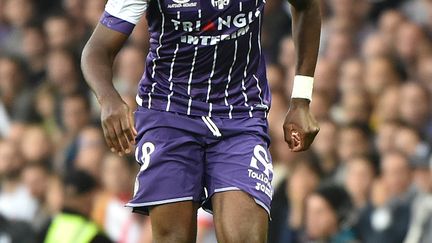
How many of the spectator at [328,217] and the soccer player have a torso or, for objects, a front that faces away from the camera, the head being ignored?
0

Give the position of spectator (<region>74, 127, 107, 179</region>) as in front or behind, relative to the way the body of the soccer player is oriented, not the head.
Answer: behind

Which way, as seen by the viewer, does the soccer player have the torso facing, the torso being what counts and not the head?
toward the camera

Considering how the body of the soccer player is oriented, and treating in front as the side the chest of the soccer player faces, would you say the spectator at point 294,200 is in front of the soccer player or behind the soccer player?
behind

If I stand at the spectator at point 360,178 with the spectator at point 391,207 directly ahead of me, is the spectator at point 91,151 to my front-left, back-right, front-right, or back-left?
back-right

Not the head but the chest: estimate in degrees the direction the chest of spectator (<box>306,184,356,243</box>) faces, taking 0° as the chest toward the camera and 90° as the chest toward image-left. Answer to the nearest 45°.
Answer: approximately 45°
